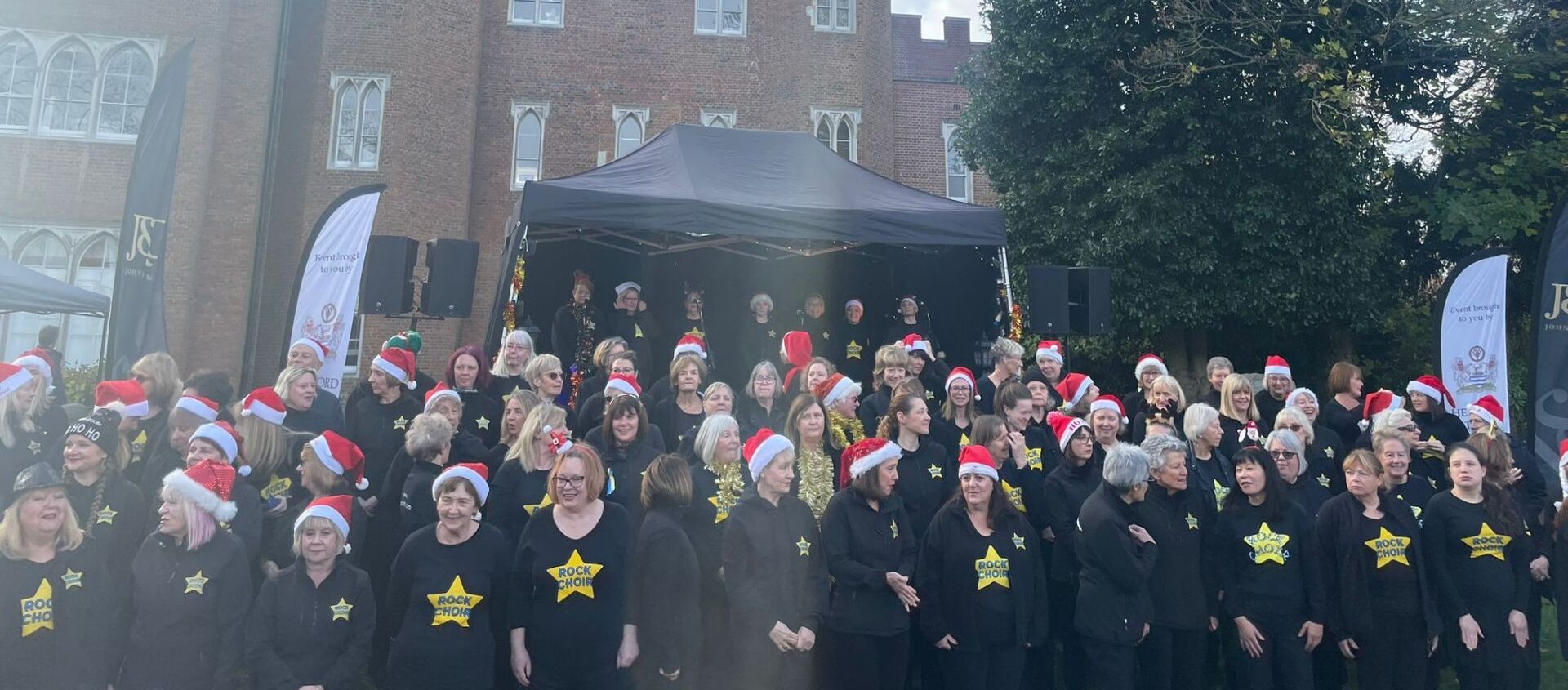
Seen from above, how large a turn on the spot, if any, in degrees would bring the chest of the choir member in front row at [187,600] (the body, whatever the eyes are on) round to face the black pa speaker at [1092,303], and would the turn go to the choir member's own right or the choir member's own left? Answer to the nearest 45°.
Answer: approximately 135° to the choir member's own left

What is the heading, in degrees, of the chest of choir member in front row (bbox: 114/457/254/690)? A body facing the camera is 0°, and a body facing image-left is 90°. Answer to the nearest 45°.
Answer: approximately 45°

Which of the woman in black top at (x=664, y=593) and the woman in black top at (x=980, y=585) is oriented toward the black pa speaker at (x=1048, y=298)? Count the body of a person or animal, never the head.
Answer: the woman in black top at (x=664, y=593)

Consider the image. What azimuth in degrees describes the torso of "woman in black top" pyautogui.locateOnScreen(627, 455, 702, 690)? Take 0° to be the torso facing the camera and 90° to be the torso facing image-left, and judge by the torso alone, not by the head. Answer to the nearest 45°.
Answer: approximately 225°

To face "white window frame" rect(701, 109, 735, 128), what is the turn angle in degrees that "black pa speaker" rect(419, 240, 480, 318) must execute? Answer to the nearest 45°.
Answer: approximately 135° to its left

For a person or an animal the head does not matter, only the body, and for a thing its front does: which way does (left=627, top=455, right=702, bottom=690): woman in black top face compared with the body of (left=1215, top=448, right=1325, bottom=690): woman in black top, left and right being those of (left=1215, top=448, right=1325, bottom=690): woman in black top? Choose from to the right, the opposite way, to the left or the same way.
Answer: the opposite way

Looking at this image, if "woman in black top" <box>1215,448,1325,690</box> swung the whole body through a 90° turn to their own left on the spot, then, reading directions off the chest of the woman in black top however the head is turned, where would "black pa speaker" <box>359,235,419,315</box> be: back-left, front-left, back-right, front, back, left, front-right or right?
back

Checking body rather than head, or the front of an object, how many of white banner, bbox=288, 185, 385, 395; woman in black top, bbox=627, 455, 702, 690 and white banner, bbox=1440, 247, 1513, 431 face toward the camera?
2

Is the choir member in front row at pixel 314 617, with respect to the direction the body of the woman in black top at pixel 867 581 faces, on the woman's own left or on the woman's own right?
on the woman's own right

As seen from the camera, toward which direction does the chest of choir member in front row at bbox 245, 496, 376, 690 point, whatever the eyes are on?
toward the camera

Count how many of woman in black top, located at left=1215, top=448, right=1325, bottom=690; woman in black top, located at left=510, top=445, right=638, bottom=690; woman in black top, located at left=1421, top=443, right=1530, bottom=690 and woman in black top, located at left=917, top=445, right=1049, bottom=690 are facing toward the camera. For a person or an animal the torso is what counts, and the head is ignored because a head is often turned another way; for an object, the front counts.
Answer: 4
